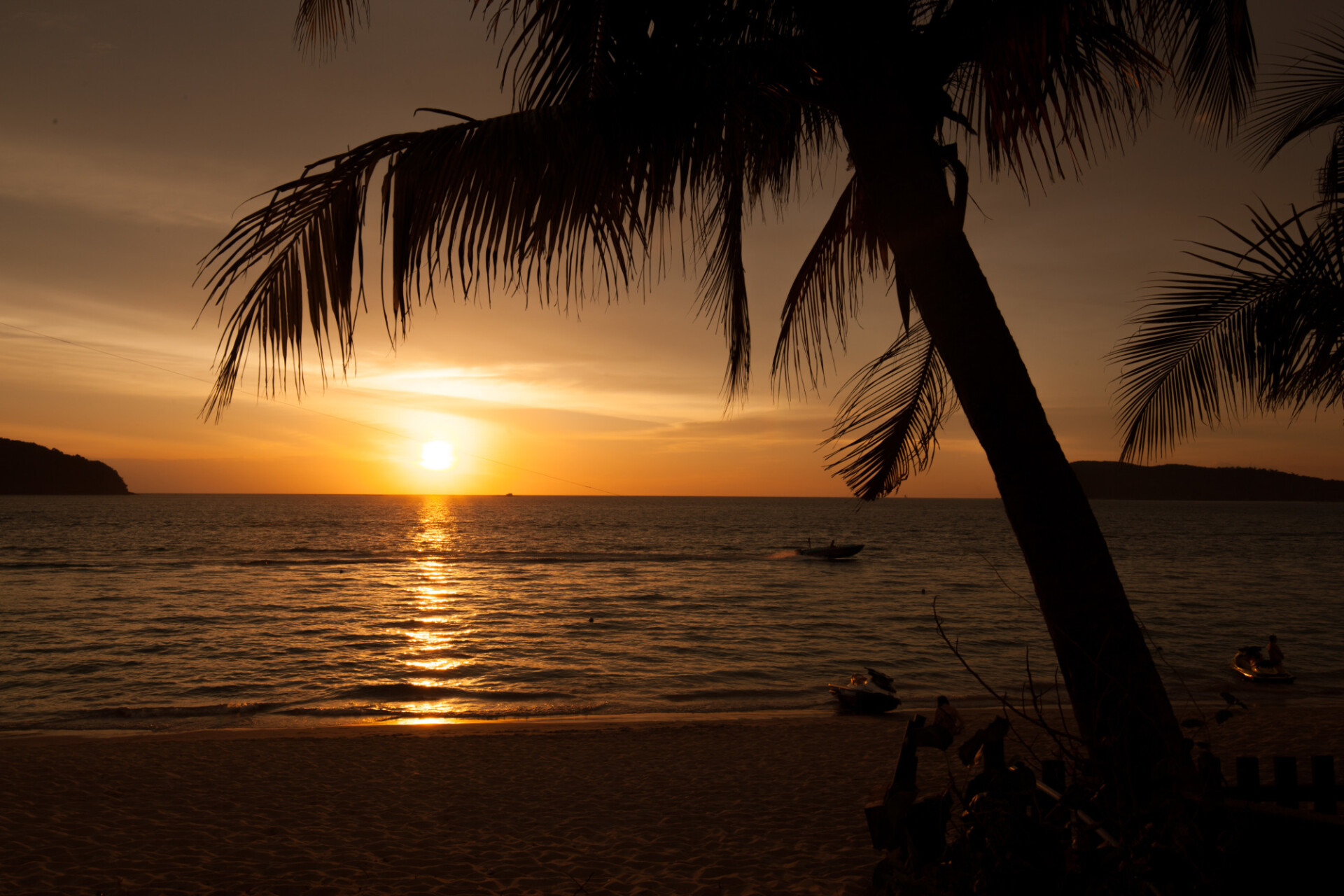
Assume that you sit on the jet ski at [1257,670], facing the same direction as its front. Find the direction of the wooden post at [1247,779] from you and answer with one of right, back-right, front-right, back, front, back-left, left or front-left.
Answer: left

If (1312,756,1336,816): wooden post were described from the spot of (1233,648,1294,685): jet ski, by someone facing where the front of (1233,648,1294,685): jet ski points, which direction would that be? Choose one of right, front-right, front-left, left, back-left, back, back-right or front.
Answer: left

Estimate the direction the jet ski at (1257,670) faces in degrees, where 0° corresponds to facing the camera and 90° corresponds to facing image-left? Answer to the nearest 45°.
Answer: approximately 90°
